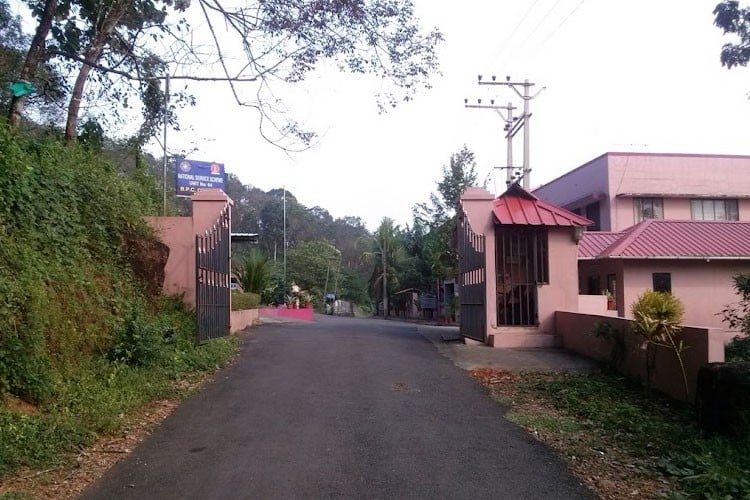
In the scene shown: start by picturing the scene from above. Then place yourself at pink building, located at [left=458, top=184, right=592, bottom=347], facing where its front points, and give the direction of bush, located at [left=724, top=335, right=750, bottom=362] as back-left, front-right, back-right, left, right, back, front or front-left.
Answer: left

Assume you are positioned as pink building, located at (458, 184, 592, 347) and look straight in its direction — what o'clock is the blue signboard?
The blue signboard is roughly at 4 o'clock from the pink building.

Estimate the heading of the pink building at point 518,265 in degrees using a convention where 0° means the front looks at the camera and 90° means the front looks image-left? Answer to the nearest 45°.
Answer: approximately 0°

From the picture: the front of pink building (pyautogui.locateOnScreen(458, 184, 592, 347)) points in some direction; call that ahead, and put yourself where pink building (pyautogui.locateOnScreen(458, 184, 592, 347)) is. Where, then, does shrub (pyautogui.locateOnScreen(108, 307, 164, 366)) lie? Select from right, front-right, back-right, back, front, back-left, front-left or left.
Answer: front-right

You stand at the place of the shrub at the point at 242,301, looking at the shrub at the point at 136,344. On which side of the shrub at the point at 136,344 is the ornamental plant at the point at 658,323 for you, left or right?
left

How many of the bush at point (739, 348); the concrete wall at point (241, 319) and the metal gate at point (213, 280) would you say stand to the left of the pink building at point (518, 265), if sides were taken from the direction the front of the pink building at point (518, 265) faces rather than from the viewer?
1

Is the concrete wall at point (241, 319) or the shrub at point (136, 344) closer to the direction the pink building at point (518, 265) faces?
the shrub

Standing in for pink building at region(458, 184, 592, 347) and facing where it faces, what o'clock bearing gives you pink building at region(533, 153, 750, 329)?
pink building at region(533, 153, 750, 329) is roughly at 7 o'clock from pink building at region(458, 184, 592, 347).

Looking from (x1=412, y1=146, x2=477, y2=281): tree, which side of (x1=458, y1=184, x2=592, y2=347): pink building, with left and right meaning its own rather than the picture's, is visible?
back

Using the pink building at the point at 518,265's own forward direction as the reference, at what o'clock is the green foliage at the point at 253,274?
The green foliage is roughly at 4 o'clock from the pink building.
